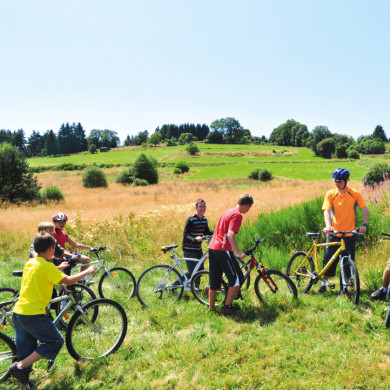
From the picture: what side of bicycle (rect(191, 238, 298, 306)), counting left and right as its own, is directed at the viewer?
right

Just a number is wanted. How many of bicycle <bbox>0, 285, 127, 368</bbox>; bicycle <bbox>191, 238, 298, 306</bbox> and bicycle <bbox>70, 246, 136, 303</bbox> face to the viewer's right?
3

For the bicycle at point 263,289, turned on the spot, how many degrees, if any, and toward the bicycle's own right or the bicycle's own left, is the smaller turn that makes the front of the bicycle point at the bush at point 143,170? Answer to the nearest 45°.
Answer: approximately 90° to the bicycle's own left

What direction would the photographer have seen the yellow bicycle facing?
facing the viewer and to the right of the viewer

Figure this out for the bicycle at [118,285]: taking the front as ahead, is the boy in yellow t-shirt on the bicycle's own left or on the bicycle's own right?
on the bicycle's own right

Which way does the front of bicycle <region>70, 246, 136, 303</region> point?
to the viewer's right

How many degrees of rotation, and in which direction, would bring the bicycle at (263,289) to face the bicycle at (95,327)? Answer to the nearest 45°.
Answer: approximately 135° to its right

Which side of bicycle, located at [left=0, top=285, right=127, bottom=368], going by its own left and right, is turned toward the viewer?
right

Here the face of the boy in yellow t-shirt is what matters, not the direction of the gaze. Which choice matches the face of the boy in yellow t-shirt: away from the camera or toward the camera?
away from the camera

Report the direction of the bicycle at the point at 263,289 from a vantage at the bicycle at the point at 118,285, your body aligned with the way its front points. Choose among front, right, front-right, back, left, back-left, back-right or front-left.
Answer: front-right
